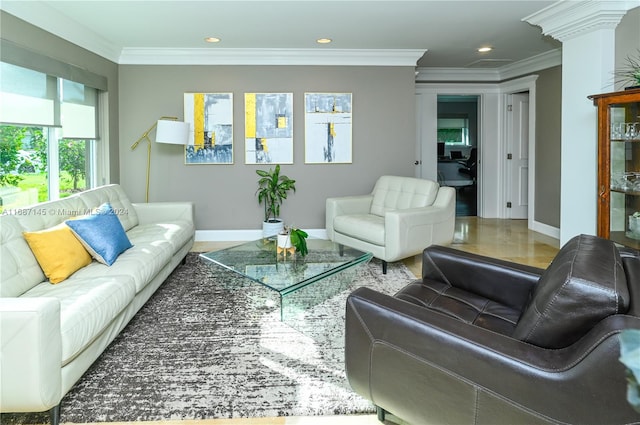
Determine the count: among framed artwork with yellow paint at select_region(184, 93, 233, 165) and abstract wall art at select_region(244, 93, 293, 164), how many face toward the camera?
2

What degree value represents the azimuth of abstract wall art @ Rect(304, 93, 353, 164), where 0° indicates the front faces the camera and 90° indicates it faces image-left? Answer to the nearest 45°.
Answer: approximately 0°

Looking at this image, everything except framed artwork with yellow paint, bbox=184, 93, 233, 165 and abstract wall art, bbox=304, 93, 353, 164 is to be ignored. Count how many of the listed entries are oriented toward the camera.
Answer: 2

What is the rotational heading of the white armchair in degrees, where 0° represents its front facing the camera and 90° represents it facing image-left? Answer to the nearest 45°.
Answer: approximately 45°
